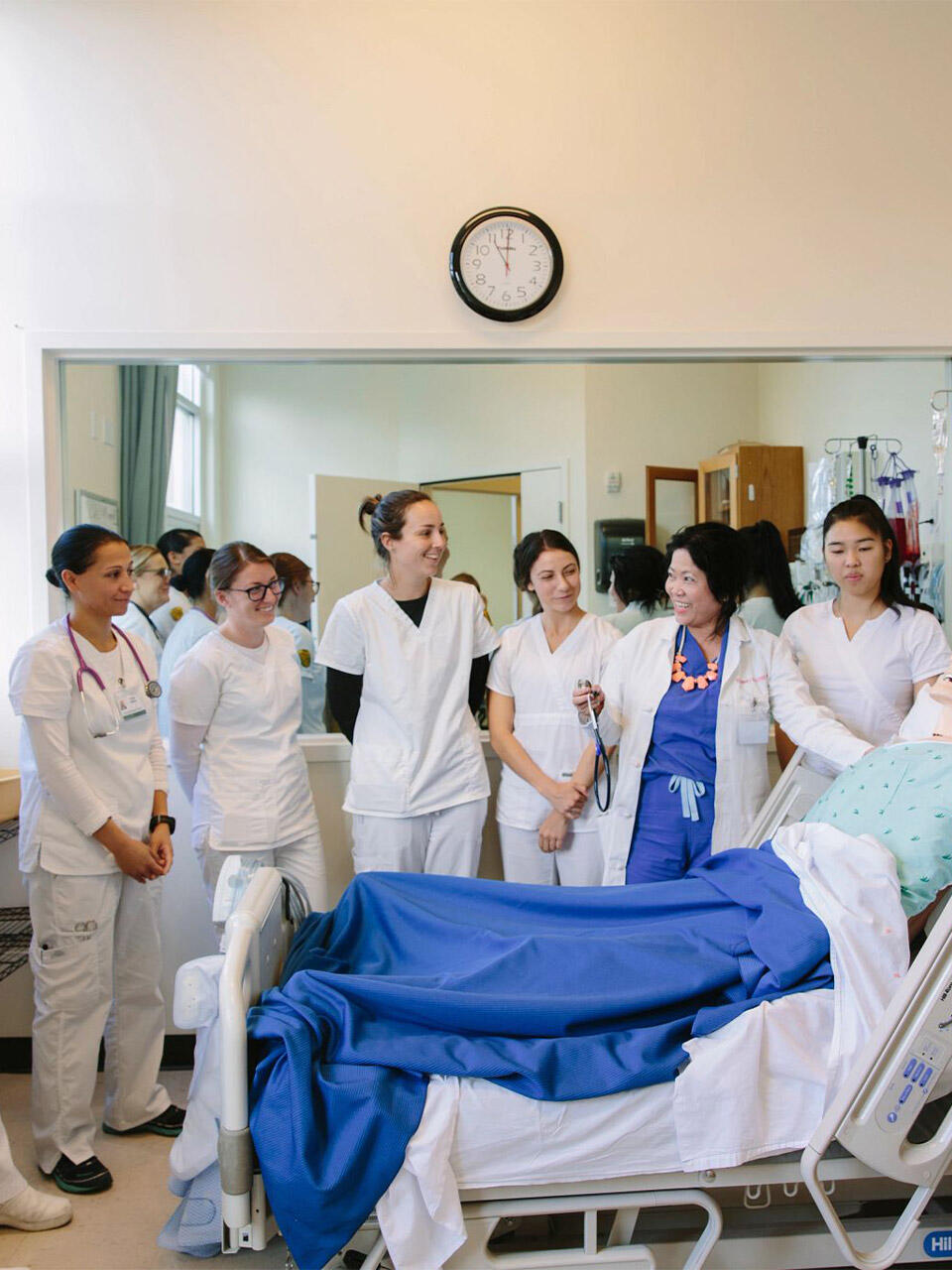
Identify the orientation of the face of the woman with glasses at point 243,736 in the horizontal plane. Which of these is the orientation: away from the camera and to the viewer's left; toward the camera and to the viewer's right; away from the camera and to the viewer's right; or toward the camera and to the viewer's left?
toward the camera and to the viewer's right

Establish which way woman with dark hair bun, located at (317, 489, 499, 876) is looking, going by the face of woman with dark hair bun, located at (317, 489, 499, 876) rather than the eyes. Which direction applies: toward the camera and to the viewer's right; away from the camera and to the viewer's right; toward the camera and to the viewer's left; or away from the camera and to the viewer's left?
toward the camera and to the viewer's right

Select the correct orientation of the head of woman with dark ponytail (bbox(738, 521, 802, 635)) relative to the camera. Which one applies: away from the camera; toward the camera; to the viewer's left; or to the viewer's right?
away from the camera

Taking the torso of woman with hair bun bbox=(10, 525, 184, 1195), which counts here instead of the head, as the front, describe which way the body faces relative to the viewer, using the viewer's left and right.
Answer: facing the viewer and to the right of the viewer

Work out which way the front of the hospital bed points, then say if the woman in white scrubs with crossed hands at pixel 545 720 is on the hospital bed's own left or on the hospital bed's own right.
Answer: on the hospital bed's own right

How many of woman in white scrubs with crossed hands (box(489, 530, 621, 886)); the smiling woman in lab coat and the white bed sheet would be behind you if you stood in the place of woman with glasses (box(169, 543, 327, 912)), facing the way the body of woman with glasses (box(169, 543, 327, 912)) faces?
0

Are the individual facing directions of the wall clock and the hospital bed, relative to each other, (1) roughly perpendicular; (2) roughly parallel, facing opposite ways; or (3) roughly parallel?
roughly perpendicular

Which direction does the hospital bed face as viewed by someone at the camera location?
facing to the left of the viewer

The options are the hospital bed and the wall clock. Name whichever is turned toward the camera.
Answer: the wall clock

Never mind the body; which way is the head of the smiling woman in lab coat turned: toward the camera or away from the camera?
toward the camera

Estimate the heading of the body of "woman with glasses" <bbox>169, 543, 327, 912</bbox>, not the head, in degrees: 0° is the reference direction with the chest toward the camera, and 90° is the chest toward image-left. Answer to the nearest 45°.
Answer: approximately 315°

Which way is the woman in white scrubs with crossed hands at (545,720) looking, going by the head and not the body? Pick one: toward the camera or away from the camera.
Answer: toward the camera

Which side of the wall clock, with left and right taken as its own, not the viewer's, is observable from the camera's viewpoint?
front
